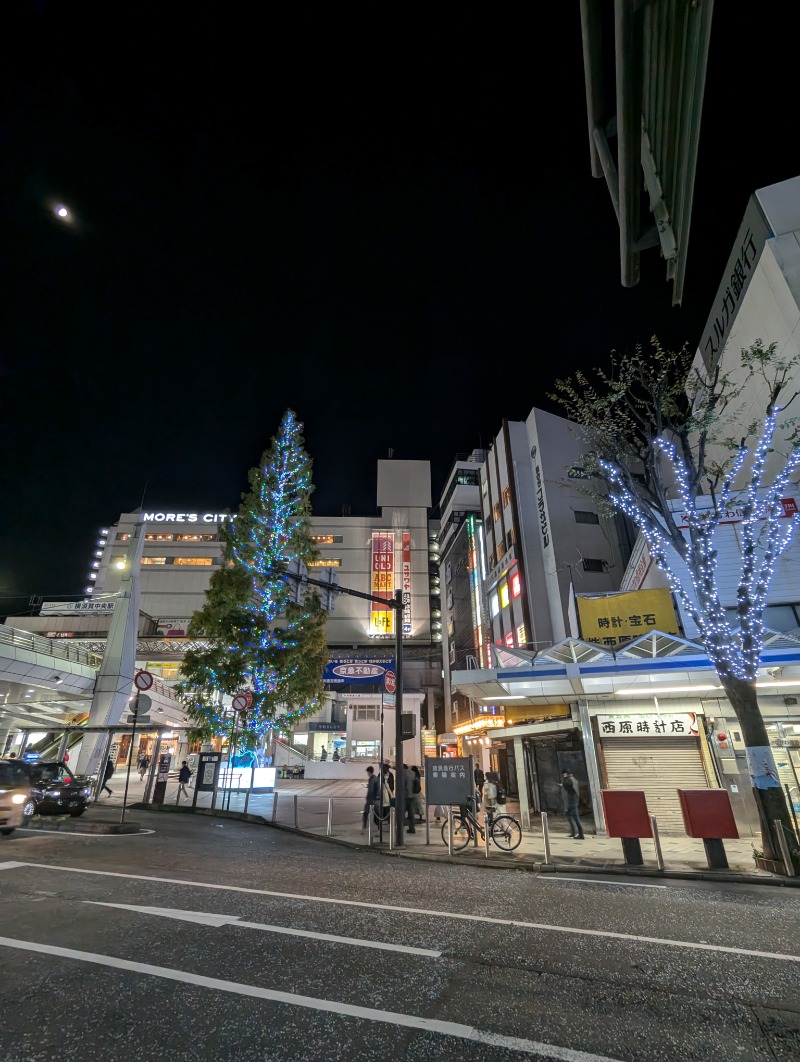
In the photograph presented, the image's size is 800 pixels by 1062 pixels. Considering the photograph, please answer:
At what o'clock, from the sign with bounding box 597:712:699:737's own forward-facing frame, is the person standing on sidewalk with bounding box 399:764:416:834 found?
The person standing on sidewalk is roughly at 2 o'clock from the sign.

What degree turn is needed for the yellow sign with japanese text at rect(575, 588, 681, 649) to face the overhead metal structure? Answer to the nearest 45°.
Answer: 0° — it already faces it

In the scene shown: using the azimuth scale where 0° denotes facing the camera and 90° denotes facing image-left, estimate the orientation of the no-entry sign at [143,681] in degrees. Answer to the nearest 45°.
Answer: approximately 0°

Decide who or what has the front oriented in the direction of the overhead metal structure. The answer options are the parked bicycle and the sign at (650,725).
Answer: the sign

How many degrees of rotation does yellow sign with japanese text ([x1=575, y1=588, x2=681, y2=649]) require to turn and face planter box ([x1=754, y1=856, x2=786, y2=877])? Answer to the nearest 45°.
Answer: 0° — it already faces it
